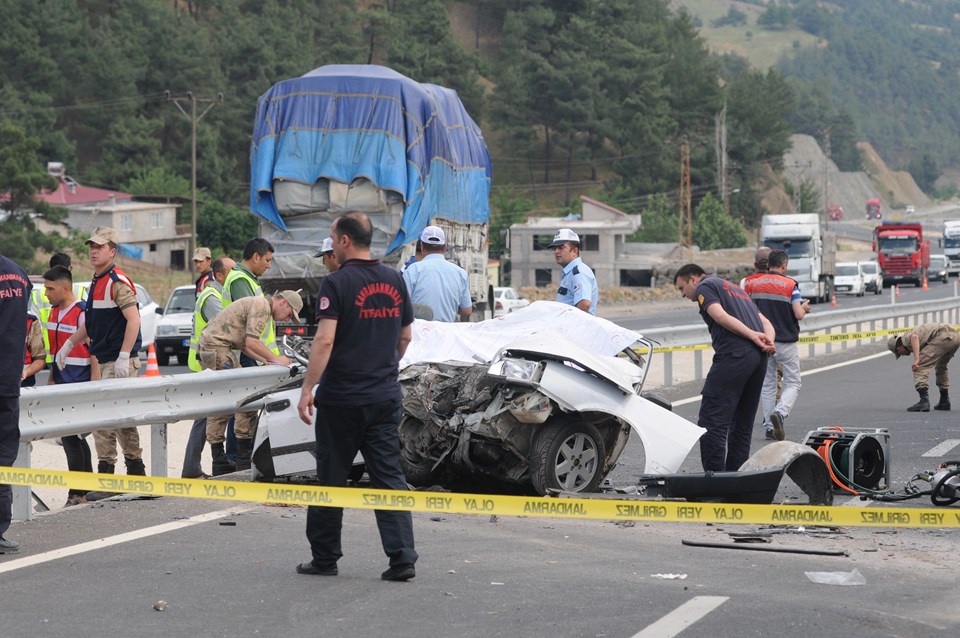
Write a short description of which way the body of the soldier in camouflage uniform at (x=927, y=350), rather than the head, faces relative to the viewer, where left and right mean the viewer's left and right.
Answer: facing to the left of the viewer

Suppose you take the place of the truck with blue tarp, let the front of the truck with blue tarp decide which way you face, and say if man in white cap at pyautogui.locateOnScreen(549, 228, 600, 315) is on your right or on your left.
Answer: on your right

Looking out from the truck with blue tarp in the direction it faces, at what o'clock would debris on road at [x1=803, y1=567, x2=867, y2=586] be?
The debris on road is roughly at 4 o'clock from the truck with blue tarp.

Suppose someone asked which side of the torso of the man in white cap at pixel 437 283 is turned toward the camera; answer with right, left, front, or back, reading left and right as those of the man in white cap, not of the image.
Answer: back

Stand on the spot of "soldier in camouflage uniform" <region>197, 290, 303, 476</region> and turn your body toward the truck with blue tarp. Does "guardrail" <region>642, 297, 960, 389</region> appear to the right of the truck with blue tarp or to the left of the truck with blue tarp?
right

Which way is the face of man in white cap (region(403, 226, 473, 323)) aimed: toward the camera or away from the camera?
away from the camera

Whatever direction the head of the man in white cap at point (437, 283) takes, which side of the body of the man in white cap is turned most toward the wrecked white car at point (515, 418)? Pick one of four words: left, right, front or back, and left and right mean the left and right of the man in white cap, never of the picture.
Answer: back

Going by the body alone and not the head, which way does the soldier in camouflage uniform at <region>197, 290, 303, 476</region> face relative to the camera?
to the viewer's right

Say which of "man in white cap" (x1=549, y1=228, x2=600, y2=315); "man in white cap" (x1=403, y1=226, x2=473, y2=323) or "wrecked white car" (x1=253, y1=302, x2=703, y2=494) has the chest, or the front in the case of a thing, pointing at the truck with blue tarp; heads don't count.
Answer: "man in white cap" (x1=403, y1=226, x2=473, y2=323)

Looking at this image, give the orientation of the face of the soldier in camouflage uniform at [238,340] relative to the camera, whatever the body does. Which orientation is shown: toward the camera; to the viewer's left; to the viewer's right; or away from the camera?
to the viewer's right

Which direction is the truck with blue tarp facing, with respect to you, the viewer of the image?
facing away from the viewer and to the right of the viewer

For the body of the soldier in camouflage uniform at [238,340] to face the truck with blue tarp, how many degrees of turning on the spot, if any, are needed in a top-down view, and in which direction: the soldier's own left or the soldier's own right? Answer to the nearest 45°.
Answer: approximately 90° to the soldier's own left
